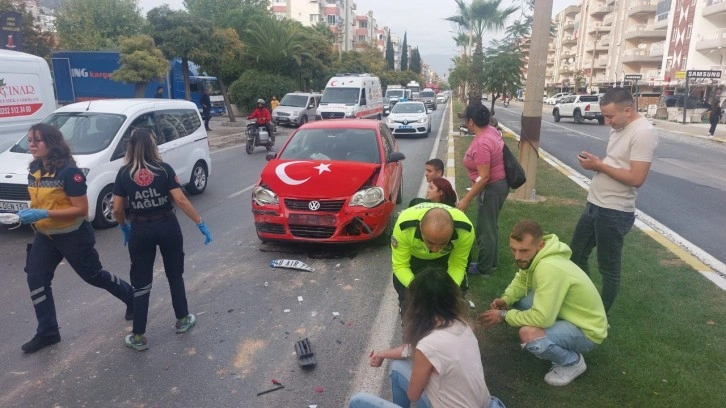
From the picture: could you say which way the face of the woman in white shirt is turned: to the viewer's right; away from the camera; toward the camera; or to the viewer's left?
away from the camera

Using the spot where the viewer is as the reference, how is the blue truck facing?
facing to the right of the viewer

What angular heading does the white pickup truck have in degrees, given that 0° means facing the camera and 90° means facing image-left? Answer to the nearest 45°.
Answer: approximately 135°

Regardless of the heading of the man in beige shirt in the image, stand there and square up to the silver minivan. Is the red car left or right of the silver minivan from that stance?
left

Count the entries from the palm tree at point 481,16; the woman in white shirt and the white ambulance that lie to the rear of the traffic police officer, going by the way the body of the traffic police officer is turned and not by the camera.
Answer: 2

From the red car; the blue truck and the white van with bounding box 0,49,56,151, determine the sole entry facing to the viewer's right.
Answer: the blue truck

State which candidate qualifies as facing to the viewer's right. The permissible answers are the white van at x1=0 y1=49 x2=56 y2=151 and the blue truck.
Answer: the blue truck

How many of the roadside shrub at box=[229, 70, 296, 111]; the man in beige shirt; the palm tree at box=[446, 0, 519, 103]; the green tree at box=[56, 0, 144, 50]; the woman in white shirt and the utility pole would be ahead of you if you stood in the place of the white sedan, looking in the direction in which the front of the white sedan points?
3

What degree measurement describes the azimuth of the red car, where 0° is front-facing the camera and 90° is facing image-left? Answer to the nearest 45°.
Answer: approximately 0°

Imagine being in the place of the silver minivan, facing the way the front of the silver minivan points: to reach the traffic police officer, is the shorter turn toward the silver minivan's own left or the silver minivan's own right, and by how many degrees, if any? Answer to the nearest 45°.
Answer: approximately 45° to the silver minivan's own left

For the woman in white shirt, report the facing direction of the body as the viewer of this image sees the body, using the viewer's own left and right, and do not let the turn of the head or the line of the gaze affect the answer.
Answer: facing away from the viewer and to the left of the viewer

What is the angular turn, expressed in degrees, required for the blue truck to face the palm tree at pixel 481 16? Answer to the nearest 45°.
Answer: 0° — it already faces it

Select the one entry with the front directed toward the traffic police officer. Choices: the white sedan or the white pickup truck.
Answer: the white sedan
